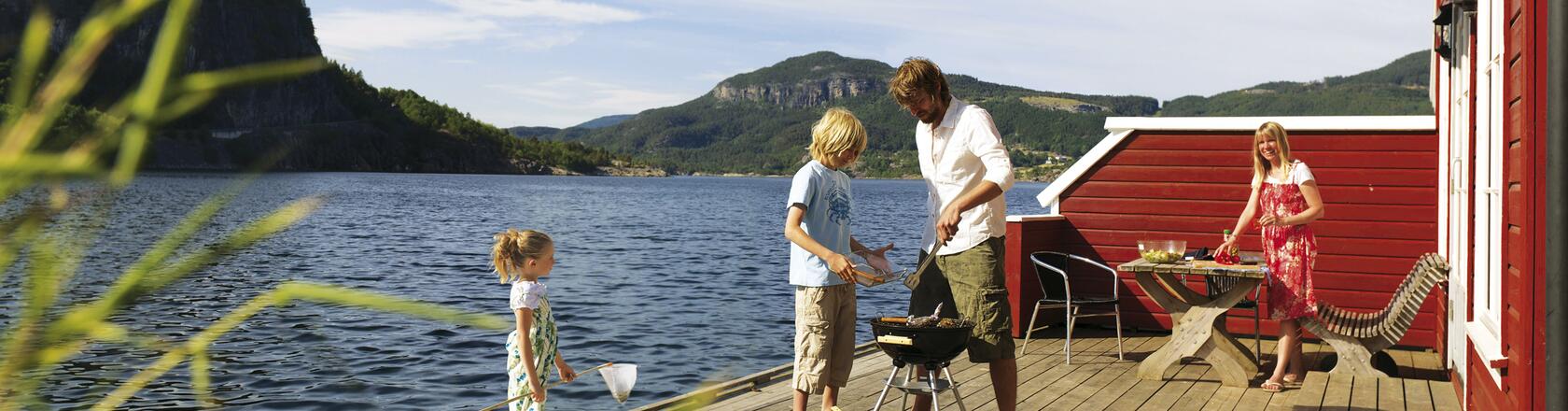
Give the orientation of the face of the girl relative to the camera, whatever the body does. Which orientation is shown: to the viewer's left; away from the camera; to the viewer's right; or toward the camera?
to the viewer's right

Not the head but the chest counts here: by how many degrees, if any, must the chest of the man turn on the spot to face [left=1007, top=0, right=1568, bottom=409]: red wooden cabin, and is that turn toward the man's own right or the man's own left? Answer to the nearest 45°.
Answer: approximately 180°

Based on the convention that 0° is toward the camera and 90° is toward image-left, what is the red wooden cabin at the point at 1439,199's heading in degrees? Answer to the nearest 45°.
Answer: approximately 90°

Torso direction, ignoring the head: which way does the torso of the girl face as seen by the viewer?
to the viewer's right

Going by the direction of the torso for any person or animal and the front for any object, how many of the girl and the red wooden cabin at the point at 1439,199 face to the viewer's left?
1

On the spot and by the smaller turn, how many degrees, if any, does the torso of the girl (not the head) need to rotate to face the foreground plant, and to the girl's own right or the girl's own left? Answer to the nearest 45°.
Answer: approximately 90° to the girl's own right

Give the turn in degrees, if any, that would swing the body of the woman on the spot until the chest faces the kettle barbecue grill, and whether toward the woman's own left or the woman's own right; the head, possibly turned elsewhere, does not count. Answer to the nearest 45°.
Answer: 0° — they already face it

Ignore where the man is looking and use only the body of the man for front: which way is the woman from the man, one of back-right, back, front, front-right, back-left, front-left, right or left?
back

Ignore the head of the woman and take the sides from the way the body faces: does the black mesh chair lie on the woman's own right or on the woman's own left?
on the woman's own right
